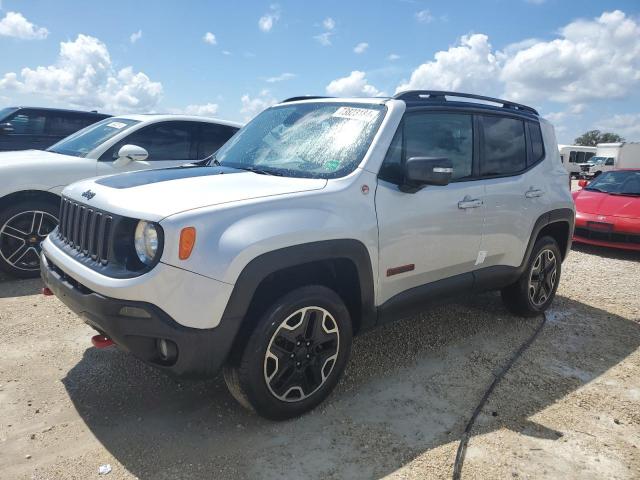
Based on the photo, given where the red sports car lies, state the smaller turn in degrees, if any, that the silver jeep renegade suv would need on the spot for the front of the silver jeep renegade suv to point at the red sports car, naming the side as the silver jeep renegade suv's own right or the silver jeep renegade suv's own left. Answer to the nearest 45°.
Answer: approximately 180°

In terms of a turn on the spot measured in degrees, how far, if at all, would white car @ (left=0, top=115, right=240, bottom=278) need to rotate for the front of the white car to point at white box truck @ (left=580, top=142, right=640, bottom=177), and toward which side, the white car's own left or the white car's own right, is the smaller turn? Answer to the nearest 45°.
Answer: approximately 180°

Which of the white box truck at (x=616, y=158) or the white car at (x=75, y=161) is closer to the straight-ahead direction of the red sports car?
the white car

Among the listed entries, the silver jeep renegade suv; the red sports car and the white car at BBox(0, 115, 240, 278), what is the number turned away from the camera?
0

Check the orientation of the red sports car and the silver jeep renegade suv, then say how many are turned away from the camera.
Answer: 0

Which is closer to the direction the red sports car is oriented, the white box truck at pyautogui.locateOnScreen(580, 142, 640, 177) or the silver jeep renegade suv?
the silver jeep renegade suv

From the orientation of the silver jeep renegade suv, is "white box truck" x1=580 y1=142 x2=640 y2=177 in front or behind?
behind

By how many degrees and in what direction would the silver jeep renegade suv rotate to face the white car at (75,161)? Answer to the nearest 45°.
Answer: approximately 90° to its right

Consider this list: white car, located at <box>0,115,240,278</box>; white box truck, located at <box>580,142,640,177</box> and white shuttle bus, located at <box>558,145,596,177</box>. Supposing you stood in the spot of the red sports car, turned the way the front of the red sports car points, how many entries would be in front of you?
1

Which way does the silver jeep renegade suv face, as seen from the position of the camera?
facing the viewer and to the left of the viewer

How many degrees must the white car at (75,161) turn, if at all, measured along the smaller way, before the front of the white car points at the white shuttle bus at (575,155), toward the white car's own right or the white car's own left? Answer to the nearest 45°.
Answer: approximately 180°

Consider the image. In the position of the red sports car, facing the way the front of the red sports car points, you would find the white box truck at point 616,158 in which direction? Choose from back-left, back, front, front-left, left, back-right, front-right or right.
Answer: back-right

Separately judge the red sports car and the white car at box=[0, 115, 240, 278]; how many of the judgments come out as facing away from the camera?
0

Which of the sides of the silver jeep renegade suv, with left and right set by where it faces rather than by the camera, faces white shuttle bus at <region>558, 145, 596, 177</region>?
back

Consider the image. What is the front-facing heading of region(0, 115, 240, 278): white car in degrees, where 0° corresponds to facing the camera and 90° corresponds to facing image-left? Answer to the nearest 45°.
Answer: approximately 45°

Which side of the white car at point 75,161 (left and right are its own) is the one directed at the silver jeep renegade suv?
left

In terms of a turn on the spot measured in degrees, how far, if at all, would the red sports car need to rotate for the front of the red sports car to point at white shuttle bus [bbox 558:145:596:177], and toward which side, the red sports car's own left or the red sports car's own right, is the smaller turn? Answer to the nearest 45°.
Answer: approximately 135° to the red sports car's own right
